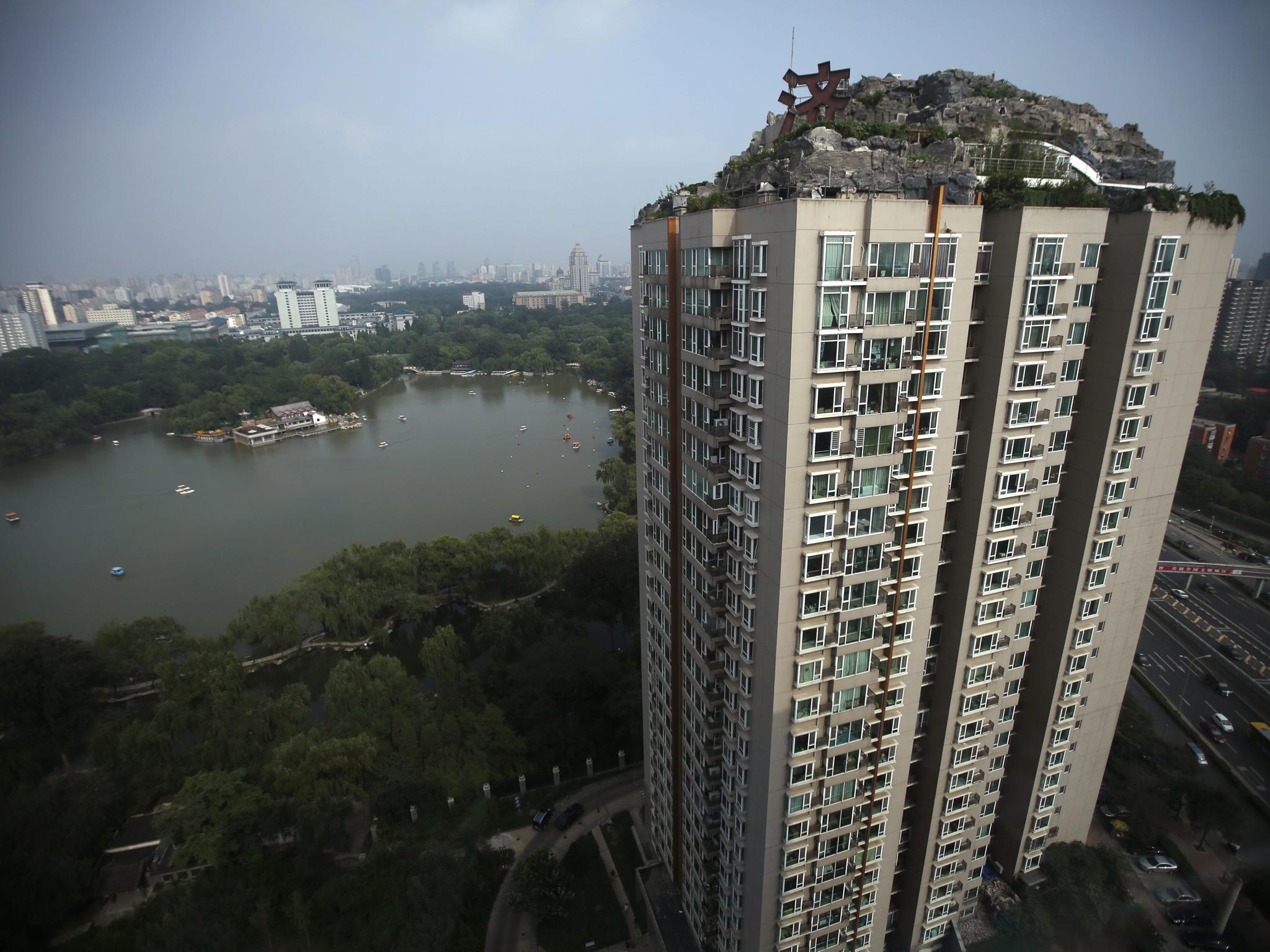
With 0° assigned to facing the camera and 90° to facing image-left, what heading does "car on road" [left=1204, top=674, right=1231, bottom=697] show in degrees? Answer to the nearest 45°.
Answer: approximately 315°

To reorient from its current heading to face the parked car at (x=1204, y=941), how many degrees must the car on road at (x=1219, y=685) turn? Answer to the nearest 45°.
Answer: approximately 45° to its right

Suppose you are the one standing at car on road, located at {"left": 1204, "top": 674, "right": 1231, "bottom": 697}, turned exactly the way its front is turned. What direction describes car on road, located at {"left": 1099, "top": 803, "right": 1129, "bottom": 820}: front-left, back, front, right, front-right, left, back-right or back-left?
front-right
